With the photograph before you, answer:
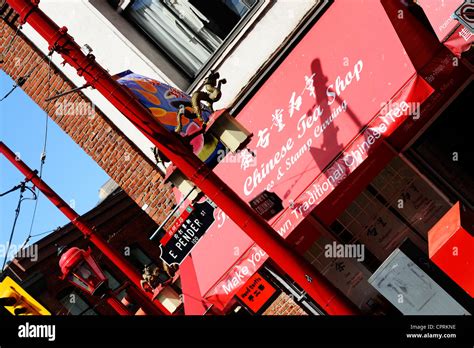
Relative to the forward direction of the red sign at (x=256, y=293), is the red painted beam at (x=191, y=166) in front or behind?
in front

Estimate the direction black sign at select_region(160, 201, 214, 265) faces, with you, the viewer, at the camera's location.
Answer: facing the viewer

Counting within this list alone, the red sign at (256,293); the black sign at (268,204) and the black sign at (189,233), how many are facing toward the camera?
3

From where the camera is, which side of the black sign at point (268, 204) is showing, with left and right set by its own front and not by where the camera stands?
front

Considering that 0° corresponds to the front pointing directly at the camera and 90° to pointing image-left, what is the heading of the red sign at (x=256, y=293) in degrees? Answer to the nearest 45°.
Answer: approximately 0°

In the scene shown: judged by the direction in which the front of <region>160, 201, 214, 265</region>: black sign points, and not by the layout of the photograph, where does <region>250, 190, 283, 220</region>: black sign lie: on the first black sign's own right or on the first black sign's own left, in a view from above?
on the first black sign's own left

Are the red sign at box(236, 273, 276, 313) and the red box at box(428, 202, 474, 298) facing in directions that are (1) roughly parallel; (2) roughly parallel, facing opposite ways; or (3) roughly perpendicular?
roughly parallel
